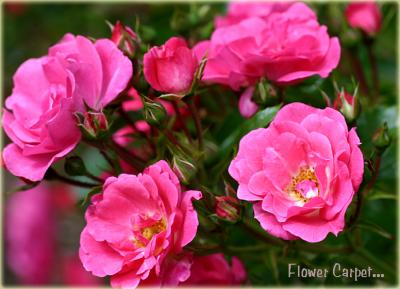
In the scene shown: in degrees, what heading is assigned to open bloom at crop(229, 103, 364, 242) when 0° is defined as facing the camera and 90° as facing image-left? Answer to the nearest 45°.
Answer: approximately 0°
